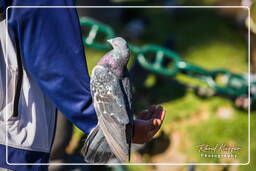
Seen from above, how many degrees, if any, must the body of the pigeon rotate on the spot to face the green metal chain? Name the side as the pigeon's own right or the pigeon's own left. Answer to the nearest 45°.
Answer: approximately 45° to the pigeon's own right

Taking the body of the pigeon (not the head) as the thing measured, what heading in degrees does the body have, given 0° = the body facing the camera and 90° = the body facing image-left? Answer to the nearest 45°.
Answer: approximately 135°
